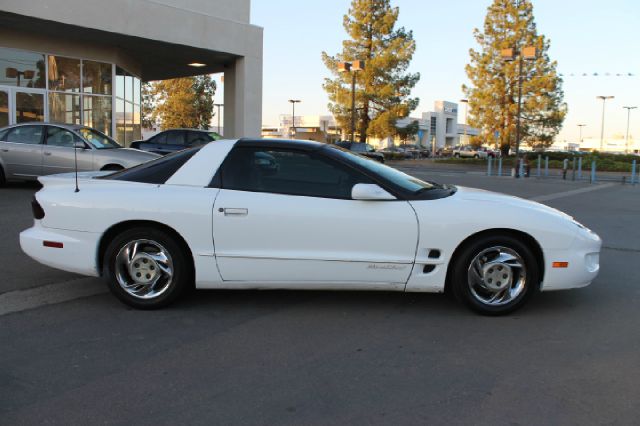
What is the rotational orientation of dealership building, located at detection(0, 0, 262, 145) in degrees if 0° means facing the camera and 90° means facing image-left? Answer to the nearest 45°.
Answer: approximately 315°

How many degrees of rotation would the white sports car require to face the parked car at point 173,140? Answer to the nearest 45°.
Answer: approximately 90° to its left

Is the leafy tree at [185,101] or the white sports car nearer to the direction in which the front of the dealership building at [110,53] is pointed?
the white sports car

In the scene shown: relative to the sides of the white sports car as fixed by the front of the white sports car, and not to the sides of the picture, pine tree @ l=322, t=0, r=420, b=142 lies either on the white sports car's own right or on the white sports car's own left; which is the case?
on the white sports car's own left

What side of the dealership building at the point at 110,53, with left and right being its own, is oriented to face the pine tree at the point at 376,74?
left

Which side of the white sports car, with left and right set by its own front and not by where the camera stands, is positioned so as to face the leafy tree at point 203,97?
left

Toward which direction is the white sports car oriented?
to the viewer's right

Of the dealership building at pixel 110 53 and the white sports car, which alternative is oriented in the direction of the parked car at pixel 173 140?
the dealership building

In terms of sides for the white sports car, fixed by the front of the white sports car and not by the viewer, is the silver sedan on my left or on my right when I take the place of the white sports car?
on my left
